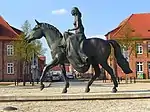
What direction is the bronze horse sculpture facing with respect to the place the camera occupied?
facing to the left of the viewer

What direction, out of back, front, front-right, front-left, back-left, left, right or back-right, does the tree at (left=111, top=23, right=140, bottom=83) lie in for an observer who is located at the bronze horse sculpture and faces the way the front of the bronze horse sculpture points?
right
